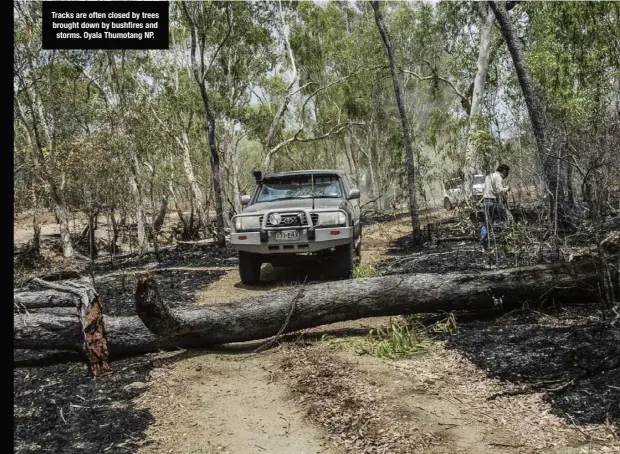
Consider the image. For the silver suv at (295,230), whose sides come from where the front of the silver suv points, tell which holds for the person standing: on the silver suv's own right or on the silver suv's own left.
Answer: on the silver suv's own left

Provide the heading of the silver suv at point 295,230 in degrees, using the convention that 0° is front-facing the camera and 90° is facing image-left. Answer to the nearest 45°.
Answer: approximately 0°

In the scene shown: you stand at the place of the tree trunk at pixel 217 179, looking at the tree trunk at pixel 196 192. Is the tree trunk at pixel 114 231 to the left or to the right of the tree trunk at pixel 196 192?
left

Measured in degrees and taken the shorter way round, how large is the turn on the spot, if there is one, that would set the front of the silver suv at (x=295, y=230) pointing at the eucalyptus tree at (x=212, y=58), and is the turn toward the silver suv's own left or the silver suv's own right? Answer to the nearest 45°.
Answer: approximately 180°

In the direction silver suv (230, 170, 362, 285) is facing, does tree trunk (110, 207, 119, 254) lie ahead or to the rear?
to the rear

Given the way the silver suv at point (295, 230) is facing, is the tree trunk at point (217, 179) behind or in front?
behind

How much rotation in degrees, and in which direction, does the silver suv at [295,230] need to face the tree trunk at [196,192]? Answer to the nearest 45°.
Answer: approximately 180°
